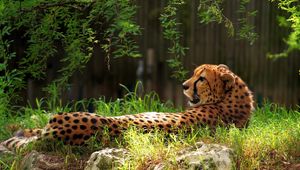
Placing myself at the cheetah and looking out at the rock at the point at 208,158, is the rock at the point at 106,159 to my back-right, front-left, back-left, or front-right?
front-right

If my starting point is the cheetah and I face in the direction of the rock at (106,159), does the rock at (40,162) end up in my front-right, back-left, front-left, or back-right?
front-right

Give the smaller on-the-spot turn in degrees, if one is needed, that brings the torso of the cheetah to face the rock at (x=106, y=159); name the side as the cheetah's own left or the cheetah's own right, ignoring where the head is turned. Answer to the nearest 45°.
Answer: approximately 135° to the cheetah's own right

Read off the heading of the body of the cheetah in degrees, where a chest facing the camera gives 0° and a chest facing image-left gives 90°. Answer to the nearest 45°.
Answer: approximately 270°

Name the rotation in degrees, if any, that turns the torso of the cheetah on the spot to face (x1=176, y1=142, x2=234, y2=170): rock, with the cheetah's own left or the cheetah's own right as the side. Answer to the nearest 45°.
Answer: approximately 90° to the cheetah's own right

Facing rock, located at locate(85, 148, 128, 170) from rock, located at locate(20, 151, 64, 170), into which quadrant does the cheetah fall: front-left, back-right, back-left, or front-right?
front-left

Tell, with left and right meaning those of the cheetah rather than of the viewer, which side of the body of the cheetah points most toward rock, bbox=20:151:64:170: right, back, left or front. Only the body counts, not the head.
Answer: back
